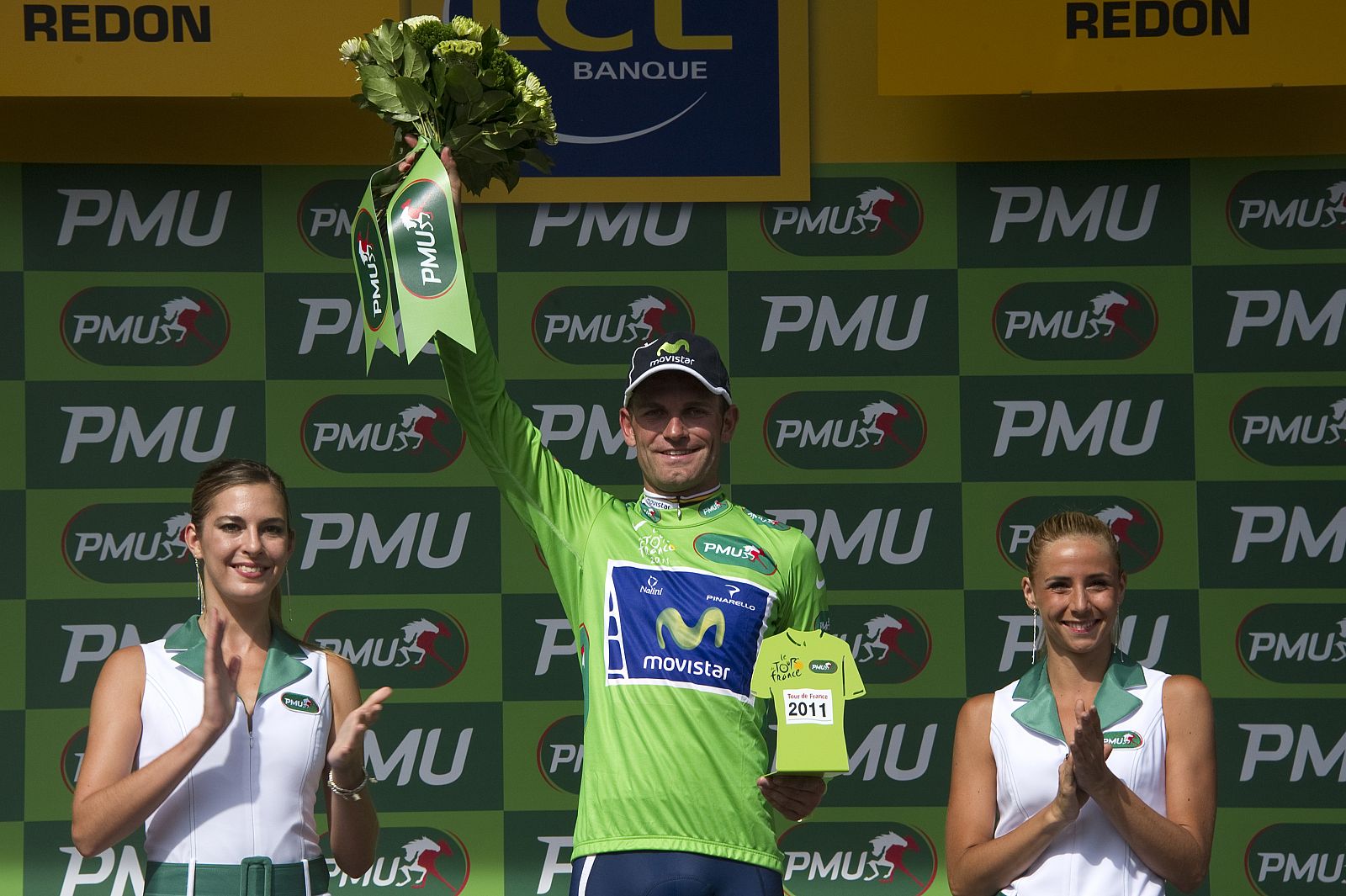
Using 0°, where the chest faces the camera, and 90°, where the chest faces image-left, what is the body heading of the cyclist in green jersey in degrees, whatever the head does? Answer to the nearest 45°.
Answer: approximately 0°

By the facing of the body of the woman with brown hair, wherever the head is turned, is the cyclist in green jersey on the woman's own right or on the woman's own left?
on the woman's own left

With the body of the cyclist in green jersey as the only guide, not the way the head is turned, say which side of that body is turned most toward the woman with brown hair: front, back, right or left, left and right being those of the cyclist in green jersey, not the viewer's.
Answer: right

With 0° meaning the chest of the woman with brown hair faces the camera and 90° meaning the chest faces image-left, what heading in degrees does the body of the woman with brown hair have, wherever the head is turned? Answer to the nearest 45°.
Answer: approximately 0°
